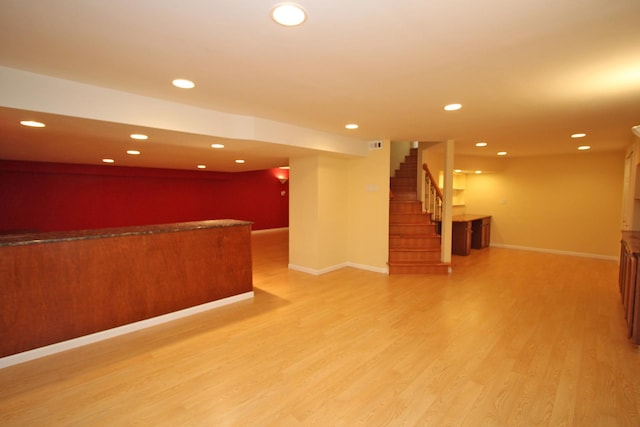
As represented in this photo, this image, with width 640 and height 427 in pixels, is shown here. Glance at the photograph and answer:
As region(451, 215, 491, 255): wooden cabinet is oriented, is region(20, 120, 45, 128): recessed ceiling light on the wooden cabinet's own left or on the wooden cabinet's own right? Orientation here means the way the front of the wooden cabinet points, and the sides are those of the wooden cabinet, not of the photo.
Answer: on the wooden cabinet's own right

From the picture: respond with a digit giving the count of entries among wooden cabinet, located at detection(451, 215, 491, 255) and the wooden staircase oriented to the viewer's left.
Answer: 0

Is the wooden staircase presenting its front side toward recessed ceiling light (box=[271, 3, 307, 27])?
yes

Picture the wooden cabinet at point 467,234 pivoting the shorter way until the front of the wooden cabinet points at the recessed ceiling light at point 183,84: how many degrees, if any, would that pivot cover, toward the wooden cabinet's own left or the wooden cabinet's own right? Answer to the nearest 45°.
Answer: approximately 45° to the wooden cabinet's own right

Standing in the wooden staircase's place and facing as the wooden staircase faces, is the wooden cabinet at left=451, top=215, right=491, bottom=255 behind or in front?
behind

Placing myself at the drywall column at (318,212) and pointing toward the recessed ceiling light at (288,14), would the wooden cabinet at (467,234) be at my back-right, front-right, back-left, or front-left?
back-left

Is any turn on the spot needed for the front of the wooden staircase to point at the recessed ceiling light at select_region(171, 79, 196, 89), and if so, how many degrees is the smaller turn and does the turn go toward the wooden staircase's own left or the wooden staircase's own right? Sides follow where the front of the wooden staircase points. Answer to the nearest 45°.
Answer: approximately 45° to the wooden staircase's own right

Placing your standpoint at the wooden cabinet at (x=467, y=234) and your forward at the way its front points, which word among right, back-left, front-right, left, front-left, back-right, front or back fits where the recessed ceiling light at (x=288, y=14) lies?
front-right

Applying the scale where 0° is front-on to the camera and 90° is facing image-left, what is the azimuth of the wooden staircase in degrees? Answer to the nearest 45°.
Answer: approximately 0°

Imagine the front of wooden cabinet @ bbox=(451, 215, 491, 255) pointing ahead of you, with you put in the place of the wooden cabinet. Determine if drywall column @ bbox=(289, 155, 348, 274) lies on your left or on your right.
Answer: on your right
